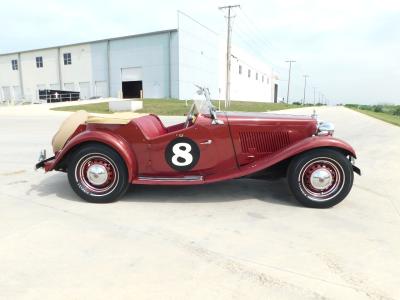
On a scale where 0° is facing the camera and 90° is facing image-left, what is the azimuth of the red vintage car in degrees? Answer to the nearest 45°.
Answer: approximately 270°

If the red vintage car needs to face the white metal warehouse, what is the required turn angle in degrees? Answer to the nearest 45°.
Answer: approximately 90° to its left
